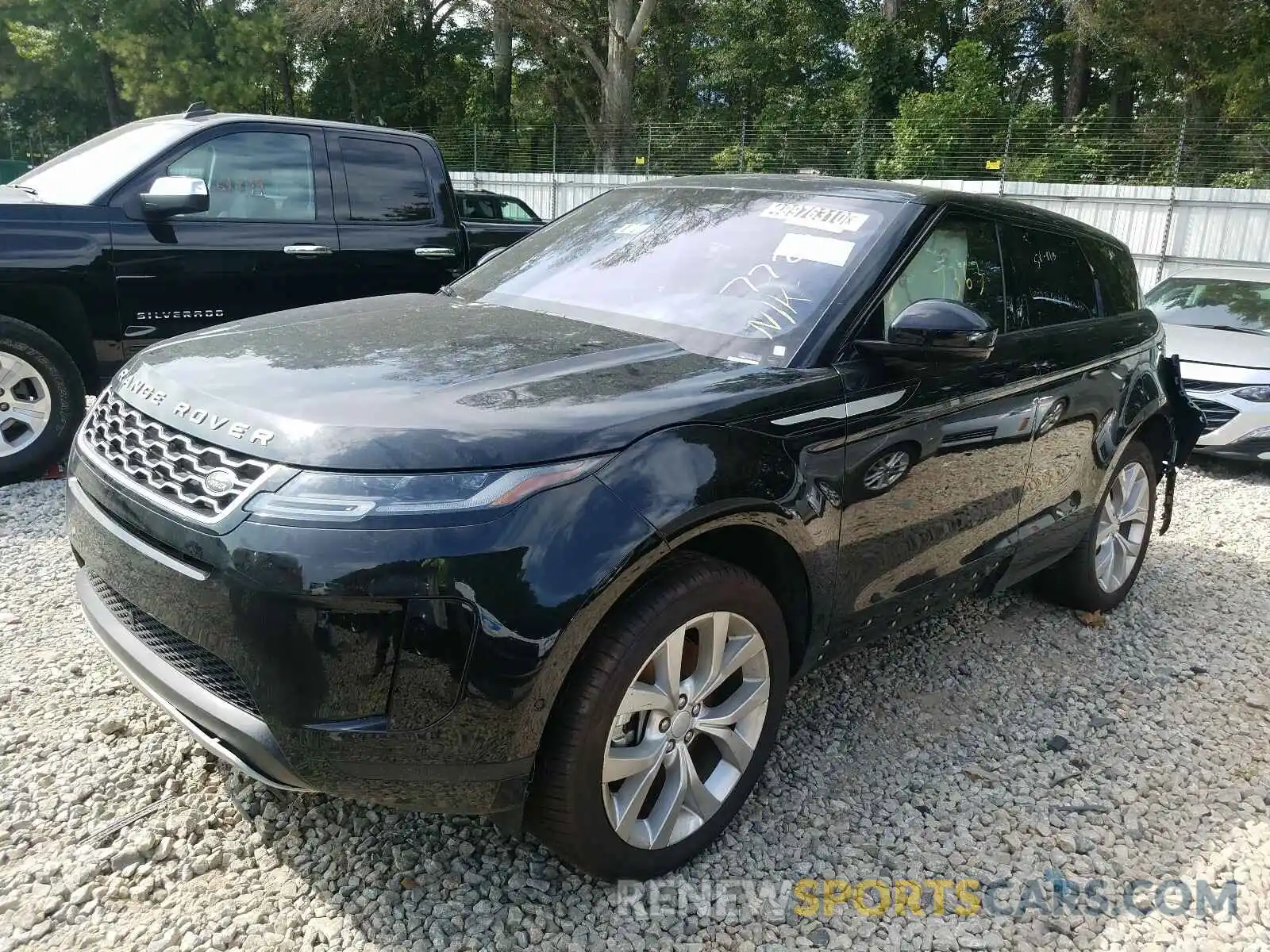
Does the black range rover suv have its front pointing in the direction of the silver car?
no

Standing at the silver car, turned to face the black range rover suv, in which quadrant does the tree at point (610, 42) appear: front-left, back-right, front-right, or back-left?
back-right

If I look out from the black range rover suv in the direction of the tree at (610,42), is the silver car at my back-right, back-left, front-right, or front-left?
front-right

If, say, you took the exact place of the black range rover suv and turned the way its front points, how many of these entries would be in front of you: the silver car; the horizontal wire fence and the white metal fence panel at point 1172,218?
0

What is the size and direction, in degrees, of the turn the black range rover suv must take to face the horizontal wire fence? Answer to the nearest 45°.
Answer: approximately 135° to its right

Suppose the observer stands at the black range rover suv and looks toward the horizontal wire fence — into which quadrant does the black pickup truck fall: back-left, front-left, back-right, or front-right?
front-left

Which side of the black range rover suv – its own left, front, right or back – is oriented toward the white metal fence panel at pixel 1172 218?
back

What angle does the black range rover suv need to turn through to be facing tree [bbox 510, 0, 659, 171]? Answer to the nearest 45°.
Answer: approximately 135° to its right

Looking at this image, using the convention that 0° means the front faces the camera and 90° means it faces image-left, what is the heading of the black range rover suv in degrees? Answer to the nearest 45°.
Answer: approximately 45°

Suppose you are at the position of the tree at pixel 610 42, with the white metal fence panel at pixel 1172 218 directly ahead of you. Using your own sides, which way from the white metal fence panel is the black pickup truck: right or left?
right
